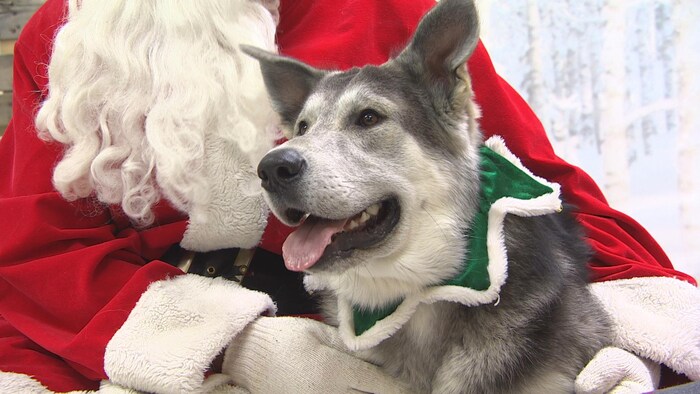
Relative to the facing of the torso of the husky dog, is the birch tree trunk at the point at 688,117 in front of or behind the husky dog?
behind

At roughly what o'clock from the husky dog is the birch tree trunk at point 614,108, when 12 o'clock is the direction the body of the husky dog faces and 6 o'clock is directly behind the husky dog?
The birch tree trunk is roughly at 5 o'clock from the husky dog.

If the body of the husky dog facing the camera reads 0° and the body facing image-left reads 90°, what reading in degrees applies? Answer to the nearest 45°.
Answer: approximately 45°
